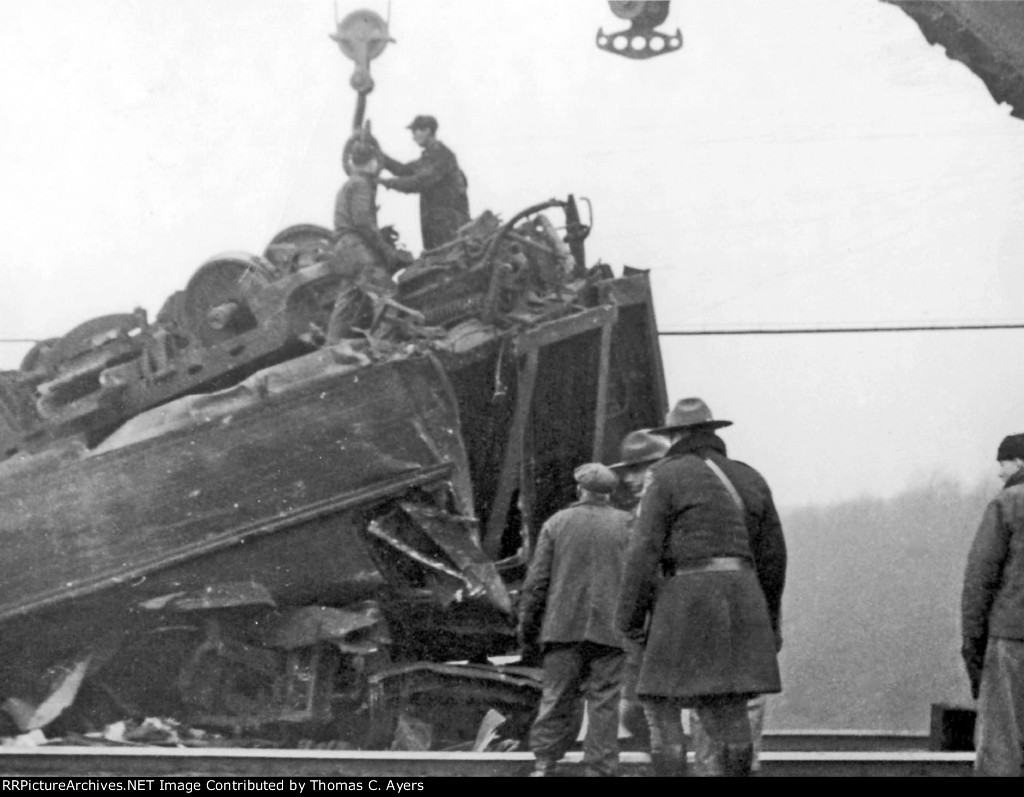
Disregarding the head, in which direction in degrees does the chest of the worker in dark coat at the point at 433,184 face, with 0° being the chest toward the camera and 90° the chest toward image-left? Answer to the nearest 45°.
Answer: approximately 90°

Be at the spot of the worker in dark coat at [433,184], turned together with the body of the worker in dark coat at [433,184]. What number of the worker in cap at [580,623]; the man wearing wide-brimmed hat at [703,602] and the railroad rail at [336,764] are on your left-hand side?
3

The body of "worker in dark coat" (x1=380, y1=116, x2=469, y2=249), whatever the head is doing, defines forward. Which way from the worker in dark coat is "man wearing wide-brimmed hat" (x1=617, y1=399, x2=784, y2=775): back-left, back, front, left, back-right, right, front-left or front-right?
left

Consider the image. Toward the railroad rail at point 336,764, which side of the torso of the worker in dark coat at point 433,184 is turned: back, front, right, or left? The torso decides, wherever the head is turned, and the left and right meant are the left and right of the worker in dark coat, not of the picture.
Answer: left

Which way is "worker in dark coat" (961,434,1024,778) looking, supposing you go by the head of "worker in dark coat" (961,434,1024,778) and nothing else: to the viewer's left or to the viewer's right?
to the viewer's left

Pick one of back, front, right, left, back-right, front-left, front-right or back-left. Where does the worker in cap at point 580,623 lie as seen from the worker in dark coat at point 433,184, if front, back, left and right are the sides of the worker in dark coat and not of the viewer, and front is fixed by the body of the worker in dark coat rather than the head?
left

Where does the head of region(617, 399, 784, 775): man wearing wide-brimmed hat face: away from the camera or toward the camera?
away from the camera

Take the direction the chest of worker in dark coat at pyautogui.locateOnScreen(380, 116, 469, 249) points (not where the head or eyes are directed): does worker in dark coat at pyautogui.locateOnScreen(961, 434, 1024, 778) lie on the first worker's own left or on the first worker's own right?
on the first worker's own left

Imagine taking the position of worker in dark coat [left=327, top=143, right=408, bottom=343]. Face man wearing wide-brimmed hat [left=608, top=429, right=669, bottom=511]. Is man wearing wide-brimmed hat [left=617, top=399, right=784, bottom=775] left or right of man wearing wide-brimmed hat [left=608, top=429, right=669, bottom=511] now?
right
